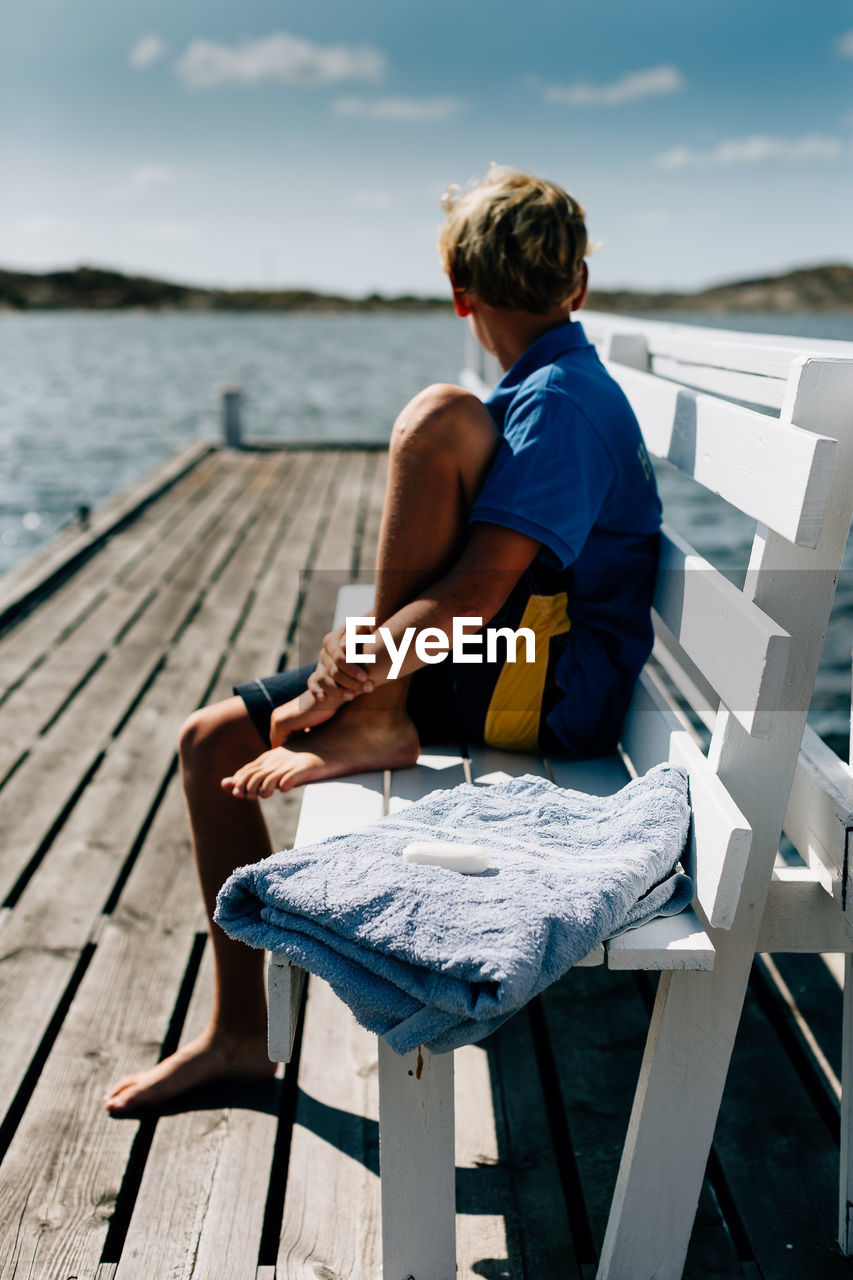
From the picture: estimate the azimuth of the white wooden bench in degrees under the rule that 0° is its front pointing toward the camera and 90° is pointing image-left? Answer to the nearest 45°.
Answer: approximately 90°

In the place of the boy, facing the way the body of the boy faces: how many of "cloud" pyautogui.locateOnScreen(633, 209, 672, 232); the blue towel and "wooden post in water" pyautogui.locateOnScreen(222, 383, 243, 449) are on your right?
2

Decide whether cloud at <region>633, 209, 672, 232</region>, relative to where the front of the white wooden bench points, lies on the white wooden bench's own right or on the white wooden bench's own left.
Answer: on the white wooden bench's own right

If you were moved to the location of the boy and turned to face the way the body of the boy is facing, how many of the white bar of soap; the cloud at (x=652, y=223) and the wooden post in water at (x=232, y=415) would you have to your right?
2

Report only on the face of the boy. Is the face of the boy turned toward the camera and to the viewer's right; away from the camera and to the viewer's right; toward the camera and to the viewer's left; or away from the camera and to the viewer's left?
away from the camera and to the viewer's left

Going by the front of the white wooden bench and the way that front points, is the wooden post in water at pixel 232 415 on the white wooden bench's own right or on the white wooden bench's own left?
on the white wooden bench's own right

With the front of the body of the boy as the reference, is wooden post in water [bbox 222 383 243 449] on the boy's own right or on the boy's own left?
on the boy's own right

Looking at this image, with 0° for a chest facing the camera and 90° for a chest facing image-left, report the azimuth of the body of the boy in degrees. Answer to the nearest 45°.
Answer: approximately 90°
